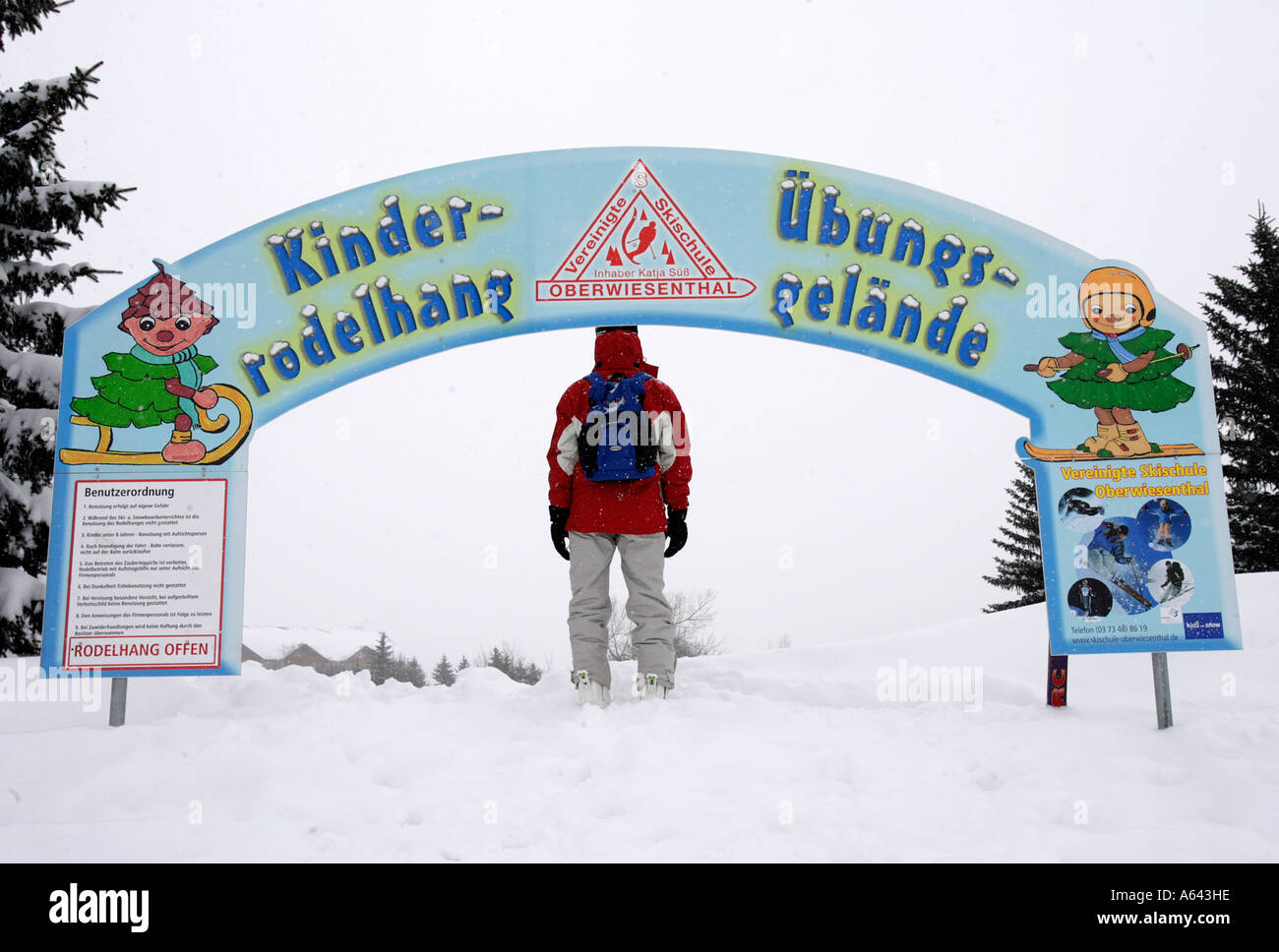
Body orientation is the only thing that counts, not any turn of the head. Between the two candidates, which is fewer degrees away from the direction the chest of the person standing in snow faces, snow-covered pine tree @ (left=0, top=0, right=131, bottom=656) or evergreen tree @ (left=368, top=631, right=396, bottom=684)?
the evergreen tree

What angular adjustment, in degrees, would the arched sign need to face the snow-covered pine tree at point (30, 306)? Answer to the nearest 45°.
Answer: approximately 135° to its right

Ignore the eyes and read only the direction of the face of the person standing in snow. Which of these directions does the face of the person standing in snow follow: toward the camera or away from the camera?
away from the camera

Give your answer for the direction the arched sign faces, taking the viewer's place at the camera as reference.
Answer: facing the viewer

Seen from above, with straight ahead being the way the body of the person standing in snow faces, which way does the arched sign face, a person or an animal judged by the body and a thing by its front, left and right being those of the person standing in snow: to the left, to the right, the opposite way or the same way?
the opposite way

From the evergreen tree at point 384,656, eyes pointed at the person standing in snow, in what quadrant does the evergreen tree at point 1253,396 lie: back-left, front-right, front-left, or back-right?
front-left

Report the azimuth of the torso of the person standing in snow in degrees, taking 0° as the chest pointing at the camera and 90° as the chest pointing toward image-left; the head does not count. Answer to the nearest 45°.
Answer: approximately 180°

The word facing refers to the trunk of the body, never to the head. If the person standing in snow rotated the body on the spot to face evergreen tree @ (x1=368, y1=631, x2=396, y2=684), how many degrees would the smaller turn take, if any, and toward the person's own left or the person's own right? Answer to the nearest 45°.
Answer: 0° — they already face it

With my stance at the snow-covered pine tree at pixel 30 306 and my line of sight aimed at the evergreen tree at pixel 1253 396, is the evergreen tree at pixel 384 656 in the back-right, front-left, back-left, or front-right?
front-left

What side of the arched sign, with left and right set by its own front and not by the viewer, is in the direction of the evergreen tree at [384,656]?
back

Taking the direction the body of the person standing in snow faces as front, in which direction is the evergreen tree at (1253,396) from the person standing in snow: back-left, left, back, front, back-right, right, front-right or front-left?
front-right

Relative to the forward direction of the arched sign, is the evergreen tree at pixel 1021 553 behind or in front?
behind
